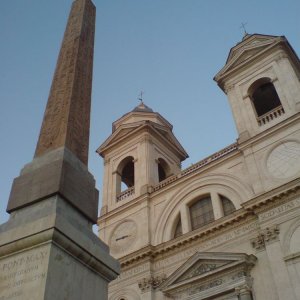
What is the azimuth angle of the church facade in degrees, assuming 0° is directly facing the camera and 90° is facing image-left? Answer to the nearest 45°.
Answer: approximately 45°
